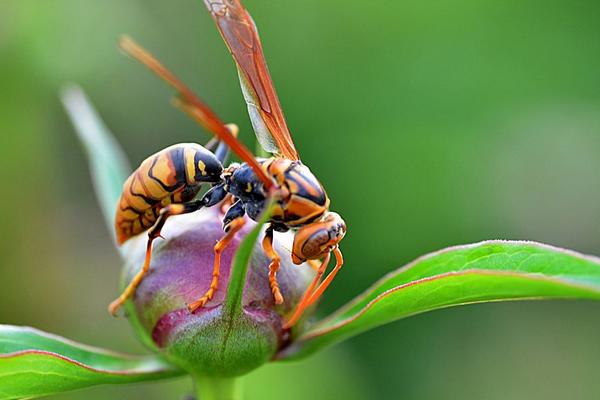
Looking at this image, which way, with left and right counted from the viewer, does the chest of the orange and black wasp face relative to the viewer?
facing to the right of the viewer
